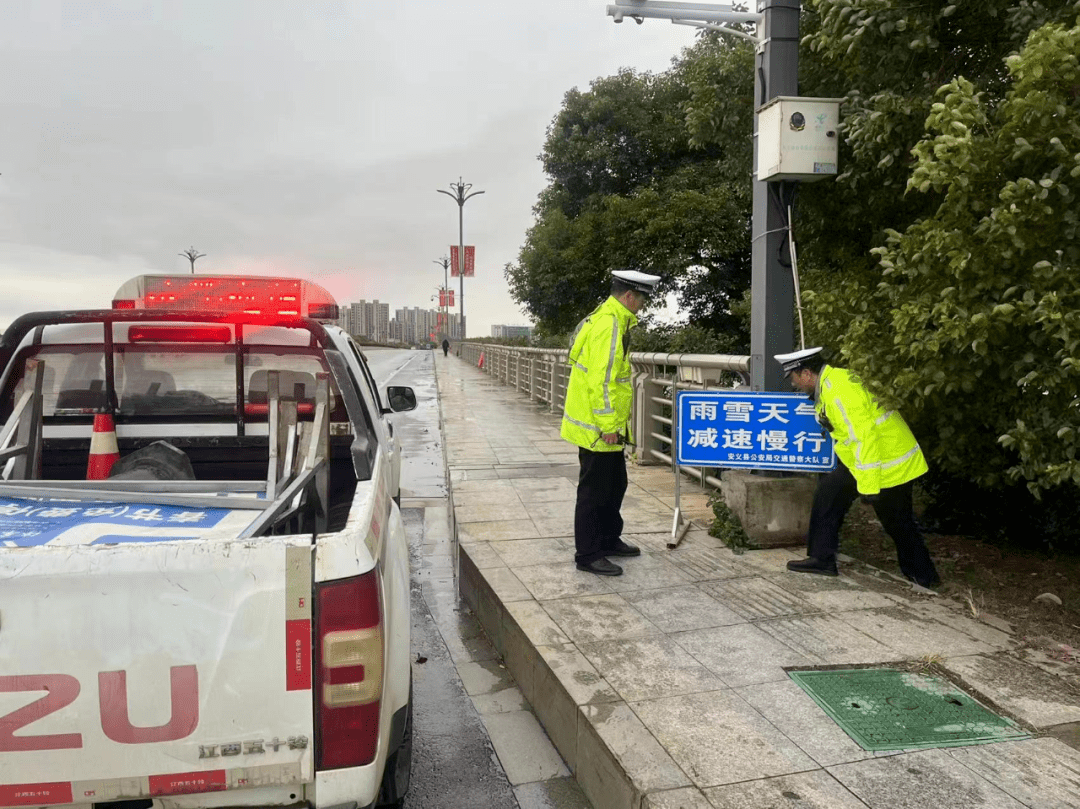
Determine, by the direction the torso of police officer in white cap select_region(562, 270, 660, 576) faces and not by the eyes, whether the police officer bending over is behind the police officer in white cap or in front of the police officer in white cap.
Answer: in front

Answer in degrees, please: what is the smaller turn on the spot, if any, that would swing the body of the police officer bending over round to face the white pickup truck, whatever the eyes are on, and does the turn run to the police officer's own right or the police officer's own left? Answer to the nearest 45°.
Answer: approximately 90° to the police officer's own left

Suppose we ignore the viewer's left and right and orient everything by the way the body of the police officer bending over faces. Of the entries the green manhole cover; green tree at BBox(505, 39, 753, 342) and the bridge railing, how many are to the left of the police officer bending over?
1

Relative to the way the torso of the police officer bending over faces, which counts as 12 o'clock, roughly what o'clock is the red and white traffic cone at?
The red and white traffic cone is roughly at 11 o'clock from the police officer bending over.

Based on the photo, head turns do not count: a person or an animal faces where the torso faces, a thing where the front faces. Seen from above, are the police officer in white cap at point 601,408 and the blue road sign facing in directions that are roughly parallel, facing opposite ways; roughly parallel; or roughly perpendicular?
roughly perpendicular

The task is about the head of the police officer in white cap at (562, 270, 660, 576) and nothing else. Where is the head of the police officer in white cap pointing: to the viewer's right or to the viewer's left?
to the viewer's right

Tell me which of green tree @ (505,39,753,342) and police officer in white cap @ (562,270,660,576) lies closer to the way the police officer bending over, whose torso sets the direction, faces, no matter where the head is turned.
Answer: the police officer in white cap

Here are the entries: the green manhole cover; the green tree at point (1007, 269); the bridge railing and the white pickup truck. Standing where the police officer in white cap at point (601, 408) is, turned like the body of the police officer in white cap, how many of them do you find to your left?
1

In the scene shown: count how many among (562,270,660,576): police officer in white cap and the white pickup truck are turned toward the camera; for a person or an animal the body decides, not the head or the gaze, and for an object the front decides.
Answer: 0

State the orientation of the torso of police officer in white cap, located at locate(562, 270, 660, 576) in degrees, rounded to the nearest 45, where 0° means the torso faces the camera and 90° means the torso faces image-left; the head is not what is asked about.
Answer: approximately 270°

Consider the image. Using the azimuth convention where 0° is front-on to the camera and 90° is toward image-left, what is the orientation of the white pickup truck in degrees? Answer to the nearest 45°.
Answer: approximately 180°

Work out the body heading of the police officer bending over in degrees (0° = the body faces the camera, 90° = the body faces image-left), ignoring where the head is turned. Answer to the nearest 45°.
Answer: approximately 90°

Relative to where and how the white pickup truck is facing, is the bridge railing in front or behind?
in front

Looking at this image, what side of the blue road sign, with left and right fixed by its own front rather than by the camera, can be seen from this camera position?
front
